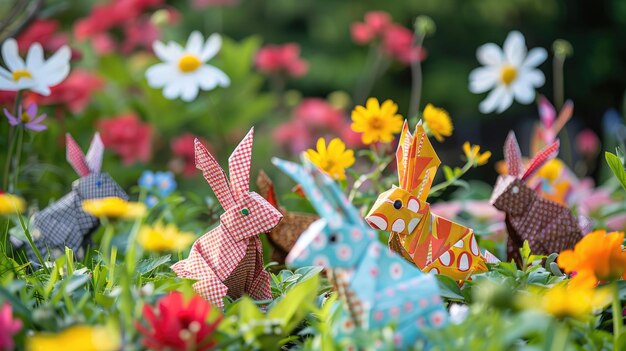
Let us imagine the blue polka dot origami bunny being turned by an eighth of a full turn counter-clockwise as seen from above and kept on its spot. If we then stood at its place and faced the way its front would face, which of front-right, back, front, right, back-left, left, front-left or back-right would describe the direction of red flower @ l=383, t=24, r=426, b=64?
back-right

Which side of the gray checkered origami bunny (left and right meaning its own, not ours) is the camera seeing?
right

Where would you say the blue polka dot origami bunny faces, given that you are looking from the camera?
facing to the left of the viewer

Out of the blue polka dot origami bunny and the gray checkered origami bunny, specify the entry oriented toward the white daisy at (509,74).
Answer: the gray checkered origami bunny

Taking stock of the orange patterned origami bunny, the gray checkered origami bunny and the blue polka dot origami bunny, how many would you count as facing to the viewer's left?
2

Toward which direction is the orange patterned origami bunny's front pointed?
to the viewer's left

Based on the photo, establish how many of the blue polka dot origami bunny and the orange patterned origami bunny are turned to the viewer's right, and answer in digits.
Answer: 0

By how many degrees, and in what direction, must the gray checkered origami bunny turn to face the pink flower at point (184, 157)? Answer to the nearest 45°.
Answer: approximately 90° to its left

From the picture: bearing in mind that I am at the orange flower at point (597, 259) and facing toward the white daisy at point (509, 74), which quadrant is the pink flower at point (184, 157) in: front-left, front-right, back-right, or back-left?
front-left

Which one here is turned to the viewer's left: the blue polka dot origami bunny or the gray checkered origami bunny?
the blue polka dot origami bunny

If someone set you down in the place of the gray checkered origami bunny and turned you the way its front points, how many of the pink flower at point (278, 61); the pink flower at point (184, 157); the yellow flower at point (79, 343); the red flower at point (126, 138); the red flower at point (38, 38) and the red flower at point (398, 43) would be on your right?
1
